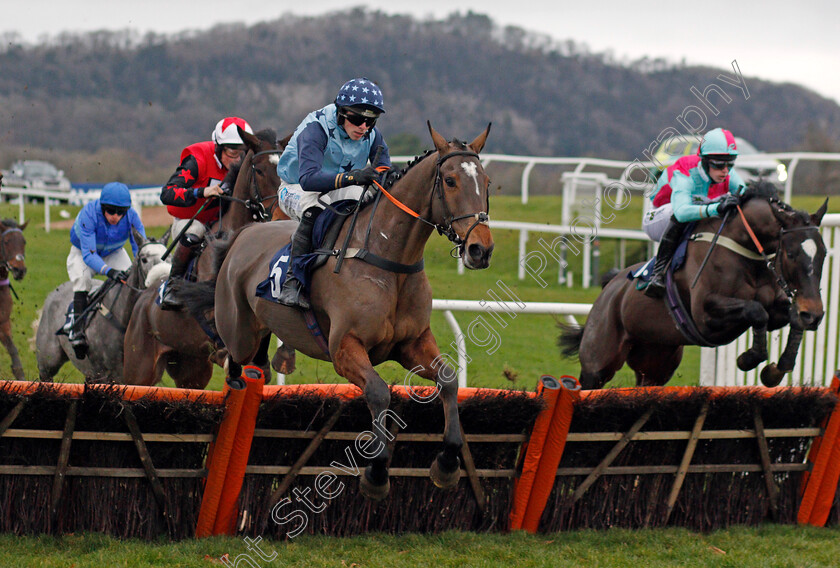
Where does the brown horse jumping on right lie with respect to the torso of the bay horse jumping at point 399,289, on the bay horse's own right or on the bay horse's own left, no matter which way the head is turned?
on the bay horse's own left

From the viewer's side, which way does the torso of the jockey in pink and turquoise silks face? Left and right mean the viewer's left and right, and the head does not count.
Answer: facing the viewer and to the right of the viewer

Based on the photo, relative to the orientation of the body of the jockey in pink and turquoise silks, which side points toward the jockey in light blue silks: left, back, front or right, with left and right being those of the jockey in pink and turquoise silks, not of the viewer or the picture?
right

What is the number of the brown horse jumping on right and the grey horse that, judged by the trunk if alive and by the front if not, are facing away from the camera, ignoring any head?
0

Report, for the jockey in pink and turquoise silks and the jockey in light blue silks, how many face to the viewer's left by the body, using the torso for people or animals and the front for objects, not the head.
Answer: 0

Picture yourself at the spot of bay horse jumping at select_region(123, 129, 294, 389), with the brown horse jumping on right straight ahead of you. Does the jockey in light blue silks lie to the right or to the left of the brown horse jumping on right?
right

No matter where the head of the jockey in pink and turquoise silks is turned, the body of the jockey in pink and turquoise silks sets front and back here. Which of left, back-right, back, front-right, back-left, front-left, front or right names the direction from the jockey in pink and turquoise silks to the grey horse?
back-right

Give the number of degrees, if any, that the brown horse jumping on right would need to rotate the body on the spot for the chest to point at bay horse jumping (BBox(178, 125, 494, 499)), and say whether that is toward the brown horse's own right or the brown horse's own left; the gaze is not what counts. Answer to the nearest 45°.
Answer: approximately 90° to the brown horse's own right

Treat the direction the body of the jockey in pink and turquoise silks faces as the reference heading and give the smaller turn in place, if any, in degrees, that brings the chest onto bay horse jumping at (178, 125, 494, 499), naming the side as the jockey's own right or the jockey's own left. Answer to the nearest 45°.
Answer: approximately 90° to the jockey's own right

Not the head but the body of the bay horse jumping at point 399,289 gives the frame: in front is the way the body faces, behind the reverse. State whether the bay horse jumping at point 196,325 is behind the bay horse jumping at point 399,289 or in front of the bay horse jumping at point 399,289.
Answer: behind
